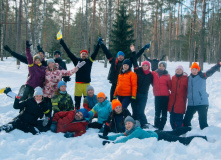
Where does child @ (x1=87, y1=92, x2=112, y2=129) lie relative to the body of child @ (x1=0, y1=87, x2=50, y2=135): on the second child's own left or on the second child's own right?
on the second child's own left

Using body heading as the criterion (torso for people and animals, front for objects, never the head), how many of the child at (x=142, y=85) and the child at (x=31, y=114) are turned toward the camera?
2

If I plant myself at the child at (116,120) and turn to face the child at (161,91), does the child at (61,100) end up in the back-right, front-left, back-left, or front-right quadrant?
back-left

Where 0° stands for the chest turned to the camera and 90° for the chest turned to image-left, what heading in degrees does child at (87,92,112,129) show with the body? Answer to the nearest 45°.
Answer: approximately 45°

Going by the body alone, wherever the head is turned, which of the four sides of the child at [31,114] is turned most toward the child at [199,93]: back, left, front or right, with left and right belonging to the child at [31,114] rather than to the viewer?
left

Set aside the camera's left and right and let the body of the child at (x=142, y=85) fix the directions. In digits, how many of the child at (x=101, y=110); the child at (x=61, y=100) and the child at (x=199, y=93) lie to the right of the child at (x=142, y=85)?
2

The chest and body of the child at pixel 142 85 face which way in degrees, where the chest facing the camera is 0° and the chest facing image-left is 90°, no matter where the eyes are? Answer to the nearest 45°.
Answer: approximately 0°
